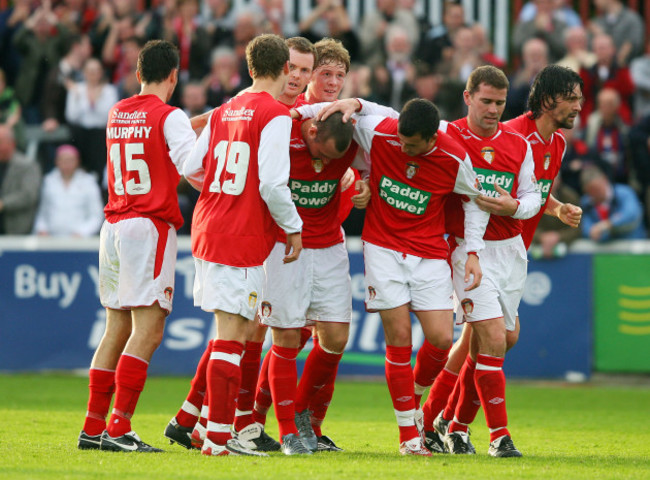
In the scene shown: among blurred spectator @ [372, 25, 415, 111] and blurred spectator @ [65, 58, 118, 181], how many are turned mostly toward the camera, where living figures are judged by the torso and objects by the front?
2

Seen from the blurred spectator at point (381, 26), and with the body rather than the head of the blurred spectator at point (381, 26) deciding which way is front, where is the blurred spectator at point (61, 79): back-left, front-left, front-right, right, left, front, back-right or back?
right

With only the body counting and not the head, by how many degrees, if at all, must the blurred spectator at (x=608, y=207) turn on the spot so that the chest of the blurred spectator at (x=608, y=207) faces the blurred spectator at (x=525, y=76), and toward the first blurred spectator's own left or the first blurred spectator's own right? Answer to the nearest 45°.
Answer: approximately 90° to the first blurred spectator's own right

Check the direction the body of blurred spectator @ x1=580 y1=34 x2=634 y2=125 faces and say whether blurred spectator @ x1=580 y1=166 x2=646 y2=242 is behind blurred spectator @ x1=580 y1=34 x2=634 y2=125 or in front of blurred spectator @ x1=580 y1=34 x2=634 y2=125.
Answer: in front

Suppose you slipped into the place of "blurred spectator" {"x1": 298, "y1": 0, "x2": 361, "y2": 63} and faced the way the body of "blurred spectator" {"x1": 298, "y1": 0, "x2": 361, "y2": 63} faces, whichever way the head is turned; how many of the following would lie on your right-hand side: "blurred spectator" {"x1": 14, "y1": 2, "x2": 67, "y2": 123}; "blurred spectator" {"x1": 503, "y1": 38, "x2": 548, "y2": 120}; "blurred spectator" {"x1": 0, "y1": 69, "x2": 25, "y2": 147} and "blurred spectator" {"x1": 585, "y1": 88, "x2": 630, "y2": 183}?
2

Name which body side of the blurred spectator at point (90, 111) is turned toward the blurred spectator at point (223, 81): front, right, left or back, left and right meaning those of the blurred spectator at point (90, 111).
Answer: left

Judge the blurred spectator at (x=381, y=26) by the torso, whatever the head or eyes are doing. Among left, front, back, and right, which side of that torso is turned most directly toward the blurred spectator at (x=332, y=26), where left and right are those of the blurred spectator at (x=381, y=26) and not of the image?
right

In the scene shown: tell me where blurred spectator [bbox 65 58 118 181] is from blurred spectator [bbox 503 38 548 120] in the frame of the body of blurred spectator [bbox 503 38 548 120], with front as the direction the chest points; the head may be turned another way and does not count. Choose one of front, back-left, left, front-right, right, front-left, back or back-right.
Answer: right

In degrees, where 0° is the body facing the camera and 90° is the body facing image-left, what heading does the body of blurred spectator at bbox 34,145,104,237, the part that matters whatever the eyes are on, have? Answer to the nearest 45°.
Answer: approximately 0°
